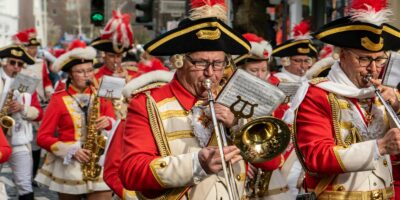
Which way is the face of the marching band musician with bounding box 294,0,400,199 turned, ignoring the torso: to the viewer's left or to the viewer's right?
to the viewer's right

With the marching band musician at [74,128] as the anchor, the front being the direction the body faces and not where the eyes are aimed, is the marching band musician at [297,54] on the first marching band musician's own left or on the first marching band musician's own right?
on the first marching band musician's own left

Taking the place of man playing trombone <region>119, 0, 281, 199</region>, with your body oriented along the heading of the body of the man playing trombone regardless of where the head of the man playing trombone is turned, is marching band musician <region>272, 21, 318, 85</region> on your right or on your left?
on your left

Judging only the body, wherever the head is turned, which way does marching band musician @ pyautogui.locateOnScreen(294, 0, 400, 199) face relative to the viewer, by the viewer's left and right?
facing the viewer and to the right of the viewer

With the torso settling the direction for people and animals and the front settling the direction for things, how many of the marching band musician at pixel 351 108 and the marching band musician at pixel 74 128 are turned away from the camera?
0
